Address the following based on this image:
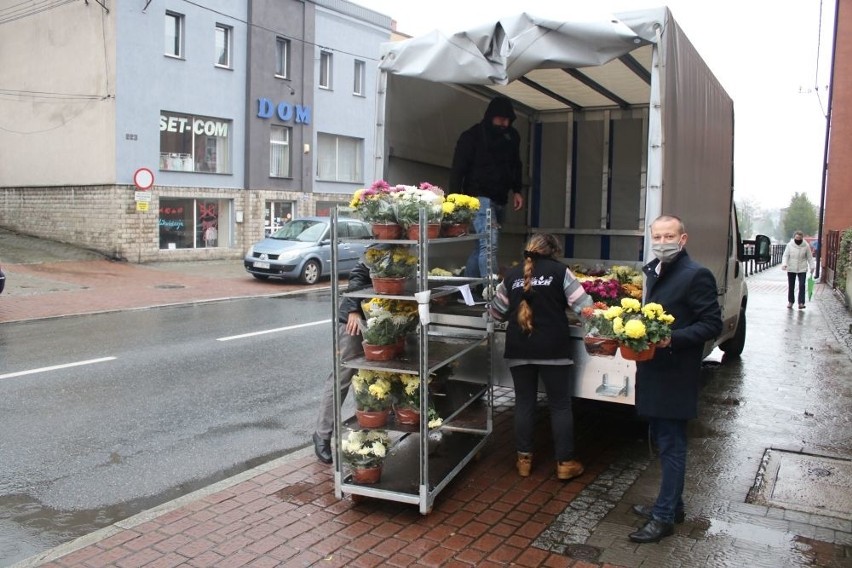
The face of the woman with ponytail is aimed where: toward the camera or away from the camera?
away from the camera

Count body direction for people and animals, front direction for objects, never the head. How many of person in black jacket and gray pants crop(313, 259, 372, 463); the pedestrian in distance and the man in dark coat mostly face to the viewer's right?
1

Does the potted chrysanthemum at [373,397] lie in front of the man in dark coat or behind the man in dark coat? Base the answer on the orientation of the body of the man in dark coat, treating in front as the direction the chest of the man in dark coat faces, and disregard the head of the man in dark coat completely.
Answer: in front

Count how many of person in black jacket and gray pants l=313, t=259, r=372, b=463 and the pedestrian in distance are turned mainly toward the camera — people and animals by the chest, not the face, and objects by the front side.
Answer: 1

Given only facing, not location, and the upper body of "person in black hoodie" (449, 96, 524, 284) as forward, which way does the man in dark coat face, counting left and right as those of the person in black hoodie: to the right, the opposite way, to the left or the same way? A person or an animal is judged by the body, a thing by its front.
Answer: to the right

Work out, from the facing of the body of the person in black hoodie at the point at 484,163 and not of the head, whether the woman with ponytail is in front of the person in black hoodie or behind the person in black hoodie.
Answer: in front

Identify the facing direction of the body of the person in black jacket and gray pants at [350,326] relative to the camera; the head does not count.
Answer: to the viewer's right

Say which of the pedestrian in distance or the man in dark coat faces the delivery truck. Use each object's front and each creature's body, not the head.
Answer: the pedestrian in distance

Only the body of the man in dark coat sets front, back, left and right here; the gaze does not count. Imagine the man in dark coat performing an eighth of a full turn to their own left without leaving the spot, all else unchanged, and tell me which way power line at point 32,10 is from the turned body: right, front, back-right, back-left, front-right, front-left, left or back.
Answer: back-right

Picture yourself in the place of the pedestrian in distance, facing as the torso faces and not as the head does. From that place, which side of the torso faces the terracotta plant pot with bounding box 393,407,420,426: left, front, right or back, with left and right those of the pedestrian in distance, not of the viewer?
front

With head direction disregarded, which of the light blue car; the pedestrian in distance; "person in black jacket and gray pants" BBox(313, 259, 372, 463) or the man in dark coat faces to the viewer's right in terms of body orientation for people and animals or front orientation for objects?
the person in black jacket and gray pants
